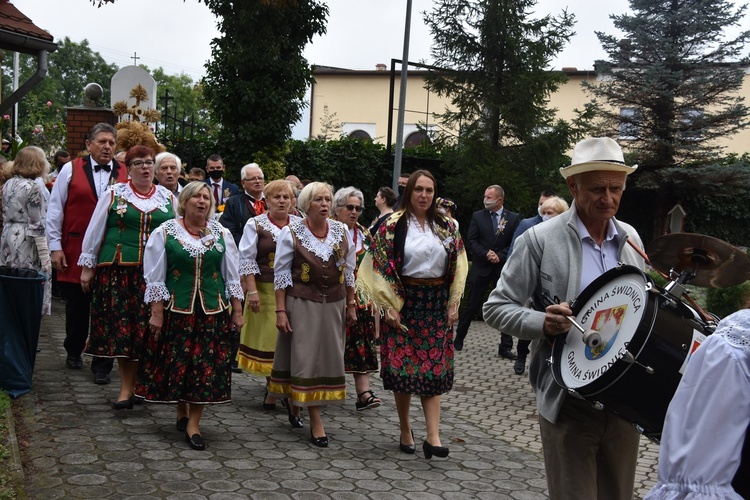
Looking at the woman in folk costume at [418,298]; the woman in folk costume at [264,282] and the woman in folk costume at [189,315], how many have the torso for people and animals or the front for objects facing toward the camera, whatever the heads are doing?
3

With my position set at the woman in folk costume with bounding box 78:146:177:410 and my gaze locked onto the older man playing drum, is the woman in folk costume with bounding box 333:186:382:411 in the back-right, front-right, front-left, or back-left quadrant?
front-left

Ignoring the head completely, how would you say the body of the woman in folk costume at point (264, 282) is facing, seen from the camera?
toward the camera

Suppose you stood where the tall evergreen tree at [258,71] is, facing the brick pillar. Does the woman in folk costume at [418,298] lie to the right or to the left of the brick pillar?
left

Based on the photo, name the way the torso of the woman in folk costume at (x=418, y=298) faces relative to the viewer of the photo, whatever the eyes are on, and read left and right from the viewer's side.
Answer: facing the viewer

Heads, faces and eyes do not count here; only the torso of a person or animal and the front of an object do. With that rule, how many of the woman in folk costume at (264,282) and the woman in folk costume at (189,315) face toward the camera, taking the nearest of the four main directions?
2

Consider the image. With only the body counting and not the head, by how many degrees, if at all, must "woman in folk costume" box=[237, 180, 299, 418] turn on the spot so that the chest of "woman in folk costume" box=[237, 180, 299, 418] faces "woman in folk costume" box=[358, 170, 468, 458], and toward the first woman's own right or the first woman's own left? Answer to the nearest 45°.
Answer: approximately 45° to the first woman's own left
